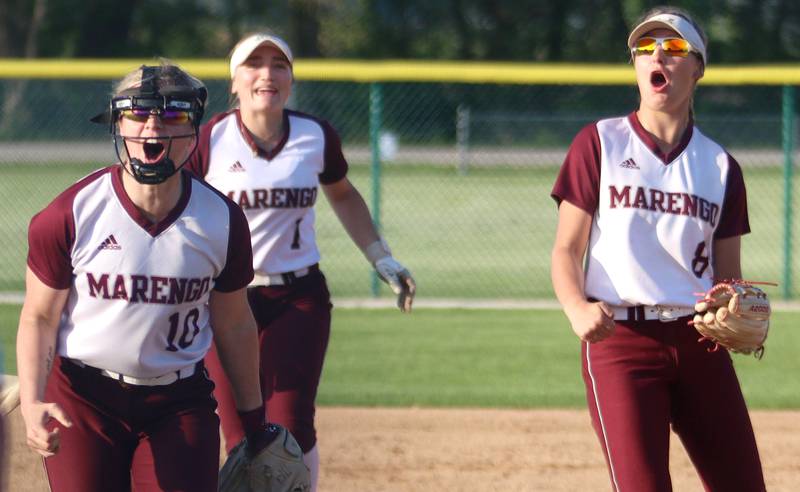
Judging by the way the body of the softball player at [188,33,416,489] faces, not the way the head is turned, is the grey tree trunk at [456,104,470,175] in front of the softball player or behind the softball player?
behind

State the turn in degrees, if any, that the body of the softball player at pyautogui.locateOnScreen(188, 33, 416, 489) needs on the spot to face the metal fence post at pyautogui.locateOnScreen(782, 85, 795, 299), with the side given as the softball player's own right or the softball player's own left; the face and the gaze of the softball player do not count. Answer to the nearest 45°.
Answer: approximately 135° to the softball player's own left

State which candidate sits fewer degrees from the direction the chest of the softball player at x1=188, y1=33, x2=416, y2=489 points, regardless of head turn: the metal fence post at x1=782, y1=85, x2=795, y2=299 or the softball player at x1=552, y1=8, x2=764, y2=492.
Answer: the softball player

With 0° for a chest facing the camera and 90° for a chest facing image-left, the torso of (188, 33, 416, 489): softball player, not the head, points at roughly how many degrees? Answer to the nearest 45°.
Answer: approximately 0°

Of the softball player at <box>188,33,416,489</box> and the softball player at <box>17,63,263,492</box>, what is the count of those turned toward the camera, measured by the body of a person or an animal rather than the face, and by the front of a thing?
2

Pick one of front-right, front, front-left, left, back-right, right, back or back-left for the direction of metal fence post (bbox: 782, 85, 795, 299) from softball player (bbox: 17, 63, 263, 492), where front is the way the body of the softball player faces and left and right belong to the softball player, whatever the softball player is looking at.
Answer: back-left

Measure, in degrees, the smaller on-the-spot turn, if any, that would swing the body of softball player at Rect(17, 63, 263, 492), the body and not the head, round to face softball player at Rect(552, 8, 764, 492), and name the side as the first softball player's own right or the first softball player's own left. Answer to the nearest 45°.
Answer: approximately 90° to the first softball player's own left

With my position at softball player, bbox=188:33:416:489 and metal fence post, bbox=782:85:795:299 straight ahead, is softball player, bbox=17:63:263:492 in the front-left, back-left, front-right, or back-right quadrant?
back-right
